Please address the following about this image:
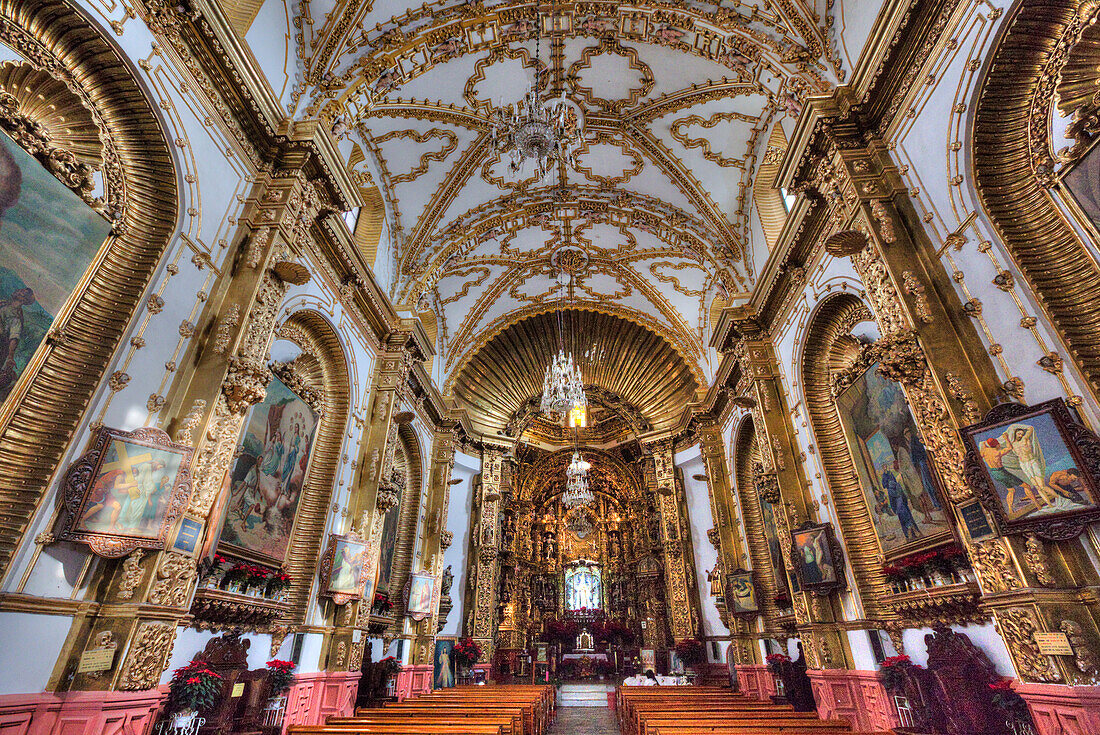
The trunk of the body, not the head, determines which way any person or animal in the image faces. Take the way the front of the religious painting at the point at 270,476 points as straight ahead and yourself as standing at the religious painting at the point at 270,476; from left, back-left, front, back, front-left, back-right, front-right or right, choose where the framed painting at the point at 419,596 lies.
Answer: left

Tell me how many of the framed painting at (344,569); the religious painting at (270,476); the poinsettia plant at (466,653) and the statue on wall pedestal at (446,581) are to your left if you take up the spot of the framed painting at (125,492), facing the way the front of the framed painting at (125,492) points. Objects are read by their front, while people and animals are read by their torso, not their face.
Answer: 4

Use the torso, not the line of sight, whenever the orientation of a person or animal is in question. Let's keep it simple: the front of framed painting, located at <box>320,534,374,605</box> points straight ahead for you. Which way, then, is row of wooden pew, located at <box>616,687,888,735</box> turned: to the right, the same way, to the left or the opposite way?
to the left

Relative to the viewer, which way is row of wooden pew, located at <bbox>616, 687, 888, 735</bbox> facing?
away from the camera

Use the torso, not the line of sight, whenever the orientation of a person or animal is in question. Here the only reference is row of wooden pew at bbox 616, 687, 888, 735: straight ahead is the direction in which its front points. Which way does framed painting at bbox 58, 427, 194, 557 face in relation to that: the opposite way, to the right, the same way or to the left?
to the right

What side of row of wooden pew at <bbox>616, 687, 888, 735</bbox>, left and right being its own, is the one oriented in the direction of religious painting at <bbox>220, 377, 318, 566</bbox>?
left

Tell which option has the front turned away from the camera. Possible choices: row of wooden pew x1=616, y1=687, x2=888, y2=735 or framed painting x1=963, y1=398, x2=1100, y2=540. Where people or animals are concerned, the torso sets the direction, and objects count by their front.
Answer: the row of wooden pew

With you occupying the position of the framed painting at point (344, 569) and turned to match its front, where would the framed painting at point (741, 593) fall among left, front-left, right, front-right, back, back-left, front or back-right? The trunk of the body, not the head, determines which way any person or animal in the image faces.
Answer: front-left

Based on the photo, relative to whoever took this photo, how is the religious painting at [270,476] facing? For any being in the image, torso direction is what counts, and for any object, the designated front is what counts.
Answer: facing the viewer and to the right of the viewer

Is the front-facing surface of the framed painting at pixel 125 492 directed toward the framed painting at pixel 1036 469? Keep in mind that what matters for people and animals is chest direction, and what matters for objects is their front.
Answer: yes

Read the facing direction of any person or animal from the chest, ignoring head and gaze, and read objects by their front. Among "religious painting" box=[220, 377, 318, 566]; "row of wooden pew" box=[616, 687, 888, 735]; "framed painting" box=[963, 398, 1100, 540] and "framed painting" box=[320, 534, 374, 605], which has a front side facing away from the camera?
the row of wooden pew

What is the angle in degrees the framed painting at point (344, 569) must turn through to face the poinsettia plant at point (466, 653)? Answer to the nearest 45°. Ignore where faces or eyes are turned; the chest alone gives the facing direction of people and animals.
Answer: approximately 90° to its left

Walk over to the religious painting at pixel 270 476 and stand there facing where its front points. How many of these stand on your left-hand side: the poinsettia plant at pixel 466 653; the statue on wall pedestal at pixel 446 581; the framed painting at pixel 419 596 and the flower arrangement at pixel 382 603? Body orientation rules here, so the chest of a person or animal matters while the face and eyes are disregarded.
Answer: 4

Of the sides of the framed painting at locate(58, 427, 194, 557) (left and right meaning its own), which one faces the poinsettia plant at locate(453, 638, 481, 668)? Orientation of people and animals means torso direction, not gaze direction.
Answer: left
